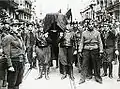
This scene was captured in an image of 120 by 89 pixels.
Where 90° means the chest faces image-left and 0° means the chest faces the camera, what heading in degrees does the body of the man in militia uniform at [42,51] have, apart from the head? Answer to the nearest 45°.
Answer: approximately 0°

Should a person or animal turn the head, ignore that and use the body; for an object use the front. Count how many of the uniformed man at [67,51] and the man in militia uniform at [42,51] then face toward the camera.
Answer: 2

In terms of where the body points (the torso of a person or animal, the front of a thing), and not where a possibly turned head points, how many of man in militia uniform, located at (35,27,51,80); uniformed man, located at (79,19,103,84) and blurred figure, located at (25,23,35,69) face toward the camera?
3

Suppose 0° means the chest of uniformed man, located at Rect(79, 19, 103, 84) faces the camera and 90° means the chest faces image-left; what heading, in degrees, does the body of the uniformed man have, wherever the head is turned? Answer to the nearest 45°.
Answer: approximately 0°

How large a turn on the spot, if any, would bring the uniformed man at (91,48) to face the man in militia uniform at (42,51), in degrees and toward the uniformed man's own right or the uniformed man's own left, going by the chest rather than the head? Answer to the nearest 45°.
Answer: approximately 90° to the uniformed man's own right

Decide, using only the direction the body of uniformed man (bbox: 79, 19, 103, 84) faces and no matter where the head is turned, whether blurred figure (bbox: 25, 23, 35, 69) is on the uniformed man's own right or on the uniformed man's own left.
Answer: on the uniformed man's own right

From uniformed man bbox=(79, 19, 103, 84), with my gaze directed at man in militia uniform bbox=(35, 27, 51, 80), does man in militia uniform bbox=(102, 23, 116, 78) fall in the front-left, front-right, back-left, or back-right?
back-right
